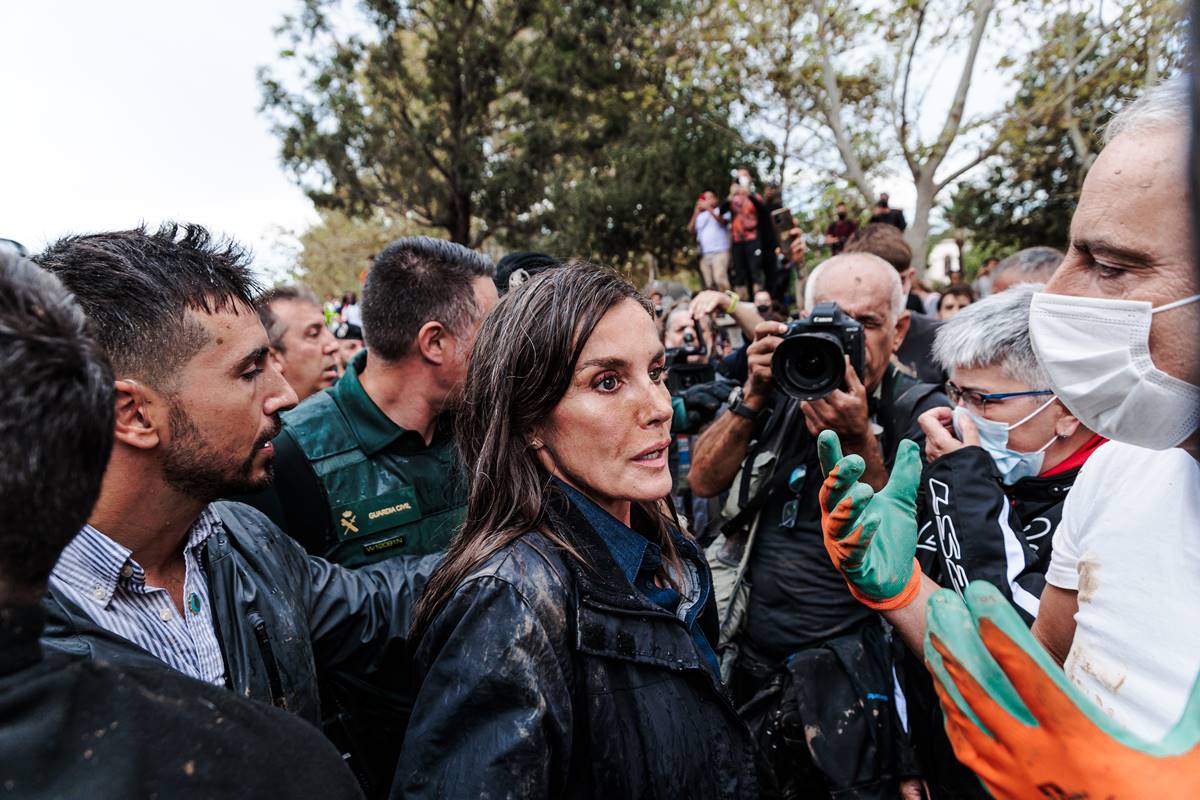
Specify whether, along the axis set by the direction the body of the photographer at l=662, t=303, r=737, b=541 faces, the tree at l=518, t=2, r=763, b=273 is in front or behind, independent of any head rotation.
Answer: behind

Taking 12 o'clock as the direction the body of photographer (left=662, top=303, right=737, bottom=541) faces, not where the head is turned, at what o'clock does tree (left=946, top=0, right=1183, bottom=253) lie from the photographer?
The tree is roughly at 7 o'clock from the photographer.

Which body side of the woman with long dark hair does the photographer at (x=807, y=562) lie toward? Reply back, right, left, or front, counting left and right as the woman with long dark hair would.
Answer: left

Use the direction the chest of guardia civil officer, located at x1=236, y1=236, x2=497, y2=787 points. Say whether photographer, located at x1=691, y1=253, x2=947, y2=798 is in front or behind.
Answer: in front

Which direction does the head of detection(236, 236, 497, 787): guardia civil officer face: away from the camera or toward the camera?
away from the camera

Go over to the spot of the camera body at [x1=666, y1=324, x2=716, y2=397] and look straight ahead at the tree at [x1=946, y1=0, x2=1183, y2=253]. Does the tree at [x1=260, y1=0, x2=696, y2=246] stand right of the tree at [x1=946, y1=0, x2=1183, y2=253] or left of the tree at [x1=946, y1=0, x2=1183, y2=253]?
left

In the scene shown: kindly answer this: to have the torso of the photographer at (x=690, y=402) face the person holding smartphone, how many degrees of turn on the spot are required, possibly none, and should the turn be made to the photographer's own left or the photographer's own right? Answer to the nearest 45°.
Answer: approximately 180°
